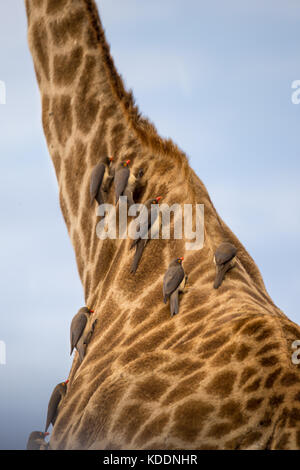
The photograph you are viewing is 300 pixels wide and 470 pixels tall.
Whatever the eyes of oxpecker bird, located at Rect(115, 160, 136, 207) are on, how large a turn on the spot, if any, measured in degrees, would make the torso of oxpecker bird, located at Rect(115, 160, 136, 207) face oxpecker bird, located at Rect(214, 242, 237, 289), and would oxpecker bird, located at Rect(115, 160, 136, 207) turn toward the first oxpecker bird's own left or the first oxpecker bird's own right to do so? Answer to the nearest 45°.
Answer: approximately 45° to the first oxpecker bird's own right

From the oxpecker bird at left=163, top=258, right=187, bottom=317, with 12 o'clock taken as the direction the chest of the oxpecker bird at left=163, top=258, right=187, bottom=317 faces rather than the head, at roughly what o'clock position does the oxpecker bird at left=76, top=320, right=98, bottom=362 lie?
the oxpecker bird at left=76, top=320, right=98, bottom=362 is roughly at 9 o'clock from the oxpecker bird at left=163, top=258, right=187, bottom=317.

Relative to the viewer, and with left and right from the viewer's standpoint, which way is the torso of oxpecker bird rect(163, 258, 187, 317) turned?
facing away from the viewer and to the right of the viewer

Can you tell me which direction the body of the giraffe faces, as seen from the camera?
to the viewer's left
